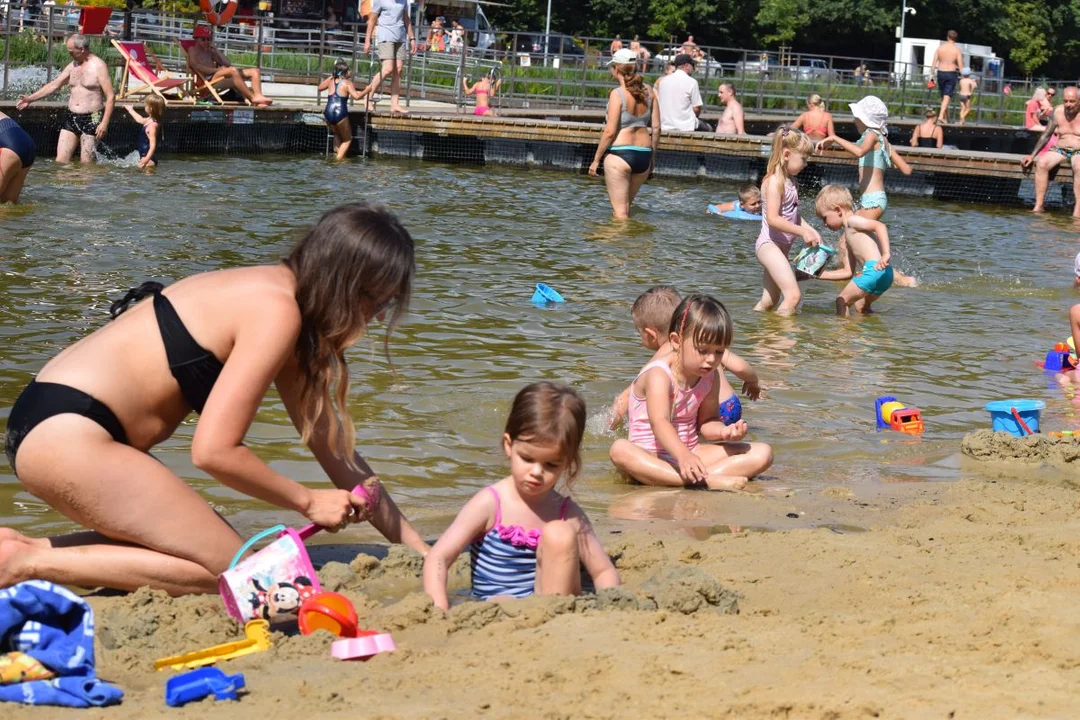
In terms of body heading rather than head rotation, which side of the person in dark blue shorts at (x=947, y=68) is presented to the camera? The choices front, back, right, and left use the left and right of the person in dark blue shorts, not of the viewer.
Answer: back

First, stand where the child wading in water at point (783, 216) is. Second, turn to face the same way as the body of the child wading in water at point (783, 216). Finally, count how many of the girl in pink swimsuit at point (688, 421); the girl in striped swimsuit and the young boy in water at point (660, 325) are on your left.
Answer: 0

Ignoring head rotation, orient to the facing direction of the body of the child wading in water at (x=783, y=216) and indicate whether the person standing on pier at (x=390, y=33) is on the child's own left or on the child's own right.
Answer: on the child's own left

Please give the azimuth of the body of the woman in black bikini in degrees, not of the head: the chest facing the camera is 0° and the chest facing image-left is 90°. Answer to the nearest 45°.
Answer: approximately 270°

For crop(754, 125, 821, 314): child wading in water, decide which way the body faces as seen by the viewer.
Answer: to the viewer's right

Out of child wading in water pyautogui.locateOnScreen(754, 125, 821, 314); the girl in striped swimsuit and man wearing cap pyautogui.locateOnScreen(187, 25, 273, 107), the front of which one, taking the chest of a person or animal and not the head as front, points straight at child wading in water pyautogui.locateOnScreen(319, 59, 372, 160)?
the man wearing cap

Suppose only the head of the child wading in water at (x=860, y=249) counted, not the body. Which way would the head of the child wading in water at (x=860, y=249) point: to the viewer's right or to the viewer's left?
to the viewer's left

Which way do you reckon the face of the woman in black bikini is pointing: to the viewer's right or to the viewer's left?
to the viewer's right

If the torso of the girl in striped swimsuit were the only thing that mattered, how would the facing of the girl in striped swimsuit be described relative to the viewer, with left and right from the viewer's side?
facing the viewer

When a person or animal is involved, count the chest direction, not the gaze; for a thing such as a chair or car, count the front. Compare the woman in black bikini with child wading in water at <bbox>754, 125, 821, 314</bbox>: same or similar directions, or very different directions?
same or similar directions

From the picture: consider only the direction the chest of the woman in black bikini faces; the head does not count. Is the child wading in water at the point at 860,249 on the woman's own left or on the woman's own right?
on the woman's own left

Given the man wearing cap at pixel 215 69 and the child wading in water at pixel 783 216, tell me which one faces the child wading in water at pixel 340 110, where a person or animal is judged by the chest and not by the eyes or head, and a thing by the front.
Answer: the man wearing cap

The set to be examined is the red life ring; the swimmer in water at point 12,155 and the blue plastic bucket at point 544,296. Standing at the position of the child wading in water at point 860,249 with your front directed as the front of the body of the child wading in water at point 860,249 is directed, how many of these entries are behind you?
0

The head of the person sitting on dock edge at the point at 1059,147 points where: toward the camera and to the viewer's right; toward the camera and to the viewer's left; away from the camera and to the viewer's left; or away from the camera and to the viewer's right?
toward the camera and to the viewer's left

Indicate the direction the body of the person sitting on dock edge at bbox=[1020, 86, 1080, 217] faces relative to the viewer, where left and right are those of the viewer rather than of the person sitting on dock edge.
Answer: facing the viewer and to the left of the viewer
